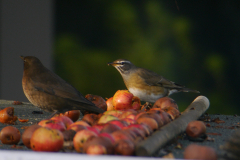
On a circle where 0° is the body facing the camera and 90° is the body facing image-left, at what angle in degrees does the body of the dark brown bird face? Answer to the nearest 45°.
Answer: approximately 90°

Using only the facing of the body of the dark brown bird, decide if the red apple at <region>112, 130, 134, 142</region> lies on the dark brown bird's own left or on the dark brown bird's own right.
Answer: on the dark brown bird's own left

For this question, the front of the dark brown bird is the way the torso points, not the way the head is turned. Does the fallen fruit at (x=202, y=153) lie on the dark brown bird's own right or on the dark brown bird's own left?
on the dark brown bird's own left

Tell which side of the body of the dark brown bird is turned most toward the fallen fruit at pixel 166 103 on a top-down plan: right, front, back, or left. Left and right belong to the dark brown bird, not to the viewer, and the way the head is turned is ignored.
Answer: back

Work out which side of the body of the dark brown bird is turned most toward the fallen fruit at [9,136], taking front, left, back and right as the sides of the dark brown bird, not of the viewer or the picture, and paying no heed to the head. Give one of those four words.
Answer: left

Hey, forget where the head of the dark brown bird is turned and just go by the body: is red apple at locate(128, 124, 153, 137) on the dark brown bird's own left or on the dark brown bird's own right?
on the dark brown bird's own left

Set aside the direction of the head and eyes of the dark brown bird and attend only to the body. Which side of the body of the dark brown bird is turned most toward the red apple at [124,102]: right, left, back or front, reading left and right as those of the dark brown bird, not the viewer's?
back

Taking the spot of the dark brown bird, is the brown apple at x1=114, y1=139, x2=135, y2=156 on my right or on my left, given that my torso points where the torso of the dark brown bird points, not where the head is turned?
on my left

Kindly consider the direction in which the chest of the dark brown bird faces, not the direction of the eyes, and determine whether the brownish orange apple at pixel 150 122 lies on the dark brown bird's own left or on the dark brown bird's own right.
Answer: on the dark brown bird's own left
